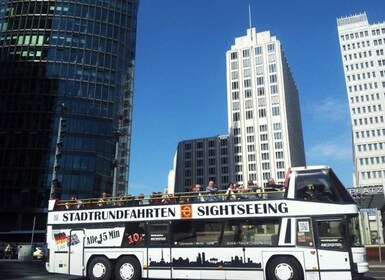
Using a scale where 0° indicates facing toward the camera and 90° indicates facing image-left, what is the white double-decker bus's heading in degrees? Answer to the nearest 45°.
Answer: approximately 270°
